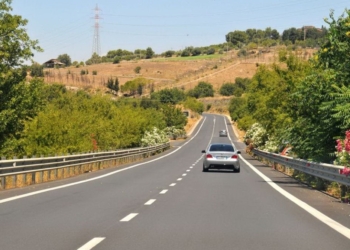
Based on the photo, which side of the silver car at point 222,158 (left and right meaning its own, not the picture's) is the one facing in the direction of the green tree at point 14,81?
left

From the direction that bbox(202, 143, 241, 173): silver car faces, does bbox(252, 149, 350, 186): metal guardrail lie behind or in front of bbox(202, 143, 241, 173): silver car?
behind

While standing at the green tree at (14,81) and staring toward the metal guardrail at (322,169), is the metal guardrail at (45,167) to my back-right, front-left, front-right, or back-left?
front-right

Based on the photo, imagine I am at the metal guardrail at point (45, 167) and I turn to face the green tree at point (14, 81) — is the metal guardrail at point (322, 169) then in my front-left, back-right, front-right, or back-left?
back-right

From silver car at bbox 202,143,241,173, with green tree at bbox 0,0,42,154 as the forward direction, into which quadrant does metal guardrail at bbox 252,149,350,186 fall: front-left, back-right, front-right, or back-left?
back-left

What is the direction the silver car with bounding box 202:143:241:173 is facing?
away from the camera
